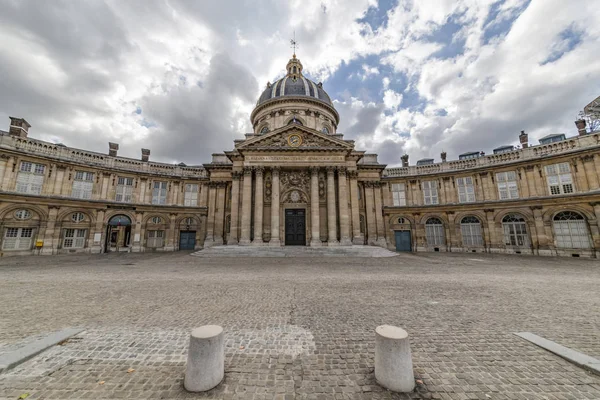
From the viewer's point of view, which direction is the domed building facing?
toward the camera

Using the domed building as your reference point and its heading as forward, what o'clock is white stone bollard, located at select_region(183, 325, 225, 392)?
The white stone bollard is roughly at 12 o'clock from the domed building.

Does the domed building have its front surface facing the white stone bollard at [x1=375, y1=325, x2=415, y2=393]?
yes
